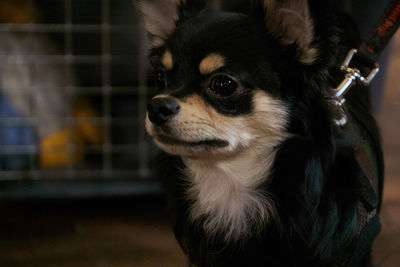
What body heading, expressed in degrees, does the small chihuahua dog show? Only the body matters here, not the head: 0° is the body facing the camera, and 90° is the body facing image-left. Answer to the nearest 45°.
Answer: approximately 45°

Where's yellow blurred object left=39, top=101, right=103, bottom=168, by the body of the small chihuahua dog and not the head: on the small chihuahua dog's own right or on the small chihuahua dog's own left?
on the small chihuahua dog's own right

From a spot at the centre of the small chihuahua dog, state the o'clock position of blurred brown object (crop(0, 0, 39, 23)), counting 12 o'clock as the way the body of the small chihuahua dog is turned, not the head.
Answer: The blurred brown object is roughly at 3 o'clock from the small chihuahua dog.

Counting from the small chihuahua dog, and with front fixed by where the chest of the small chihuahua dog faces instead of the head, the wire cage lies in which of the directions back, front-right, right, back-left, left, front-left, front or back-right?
right
